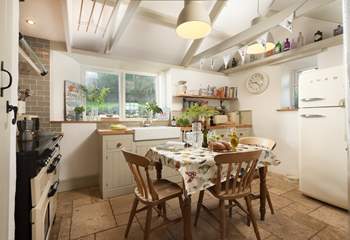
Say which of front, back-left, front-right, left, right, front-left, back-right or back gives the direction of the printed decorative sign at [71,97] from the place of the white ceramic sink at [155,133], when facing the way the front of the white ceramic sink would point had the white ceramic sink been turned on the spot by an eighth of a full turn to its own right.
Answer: front-right

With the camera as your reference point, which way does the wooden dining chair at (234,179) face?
facing away from the viewer and to the left of the viewer

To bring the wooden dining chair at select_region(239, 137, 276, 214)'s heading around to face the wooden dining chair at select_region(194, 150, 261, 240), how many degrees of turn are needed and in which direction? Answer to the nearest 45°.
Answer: approximately 45° to its left

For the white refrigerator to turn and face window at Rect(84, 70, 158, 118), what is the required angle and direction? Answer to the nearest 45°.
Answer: approximately 45° to its right

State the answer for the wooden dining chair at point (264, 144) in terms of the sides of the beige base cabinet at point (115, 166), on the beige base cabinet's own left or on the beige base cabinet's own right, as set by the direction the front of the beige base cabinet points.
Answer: on the beige base cabinet's own left

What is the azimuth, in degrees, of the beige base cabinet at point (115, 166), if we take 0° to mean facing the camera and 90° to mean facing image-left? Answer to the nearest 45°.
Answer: approximately 0°

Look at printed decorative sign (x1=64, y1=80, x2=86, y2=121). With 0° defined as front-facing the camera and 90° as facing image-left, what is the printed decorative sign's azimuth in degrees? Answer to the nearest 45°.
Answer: approximately 315°

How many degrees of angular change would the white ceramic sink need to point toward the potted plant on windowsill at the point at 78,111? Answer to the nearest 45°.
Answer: approximately 90° to its right

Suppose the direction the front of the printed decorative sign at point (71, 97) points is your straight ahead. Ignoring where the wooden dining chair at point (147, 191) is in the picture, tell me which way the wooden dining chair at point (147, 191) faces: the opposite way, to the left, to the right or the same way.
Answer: to the left
